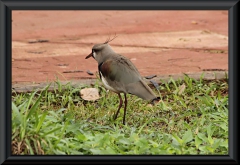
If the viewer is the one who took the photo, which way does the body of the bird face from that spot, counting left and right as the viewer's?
facing to the left of the viewer

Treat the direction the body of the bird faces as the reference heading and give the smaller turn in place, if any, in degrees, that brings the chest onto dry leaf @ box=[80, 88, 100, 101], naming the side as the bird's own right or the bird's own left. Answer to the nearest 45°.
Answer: approximately 90° to the bird's own right
